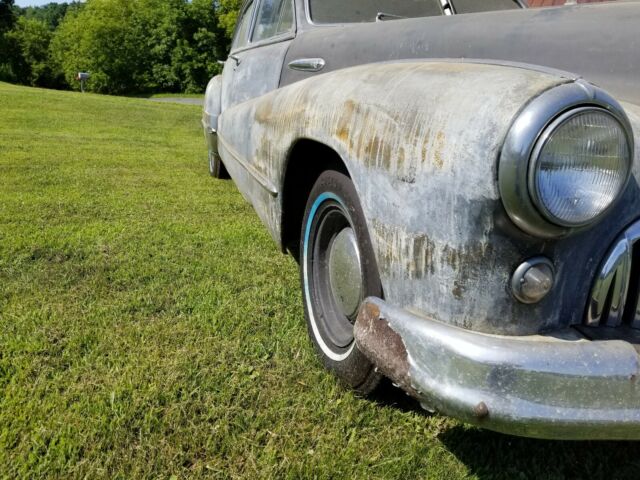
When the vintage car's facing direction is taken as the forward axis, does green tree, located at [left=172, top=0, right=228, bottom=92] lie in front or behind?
behind

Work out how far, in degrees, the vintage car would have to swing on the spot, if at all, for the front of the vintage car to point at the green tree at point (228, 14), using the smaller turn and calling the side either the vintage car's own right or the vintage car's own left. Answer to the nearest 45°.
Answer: approximately 135° to the vintage car's own left

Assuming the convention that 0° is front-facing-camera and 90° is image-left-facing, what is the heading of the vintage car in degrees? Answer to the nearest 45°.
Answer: approximately 315°
